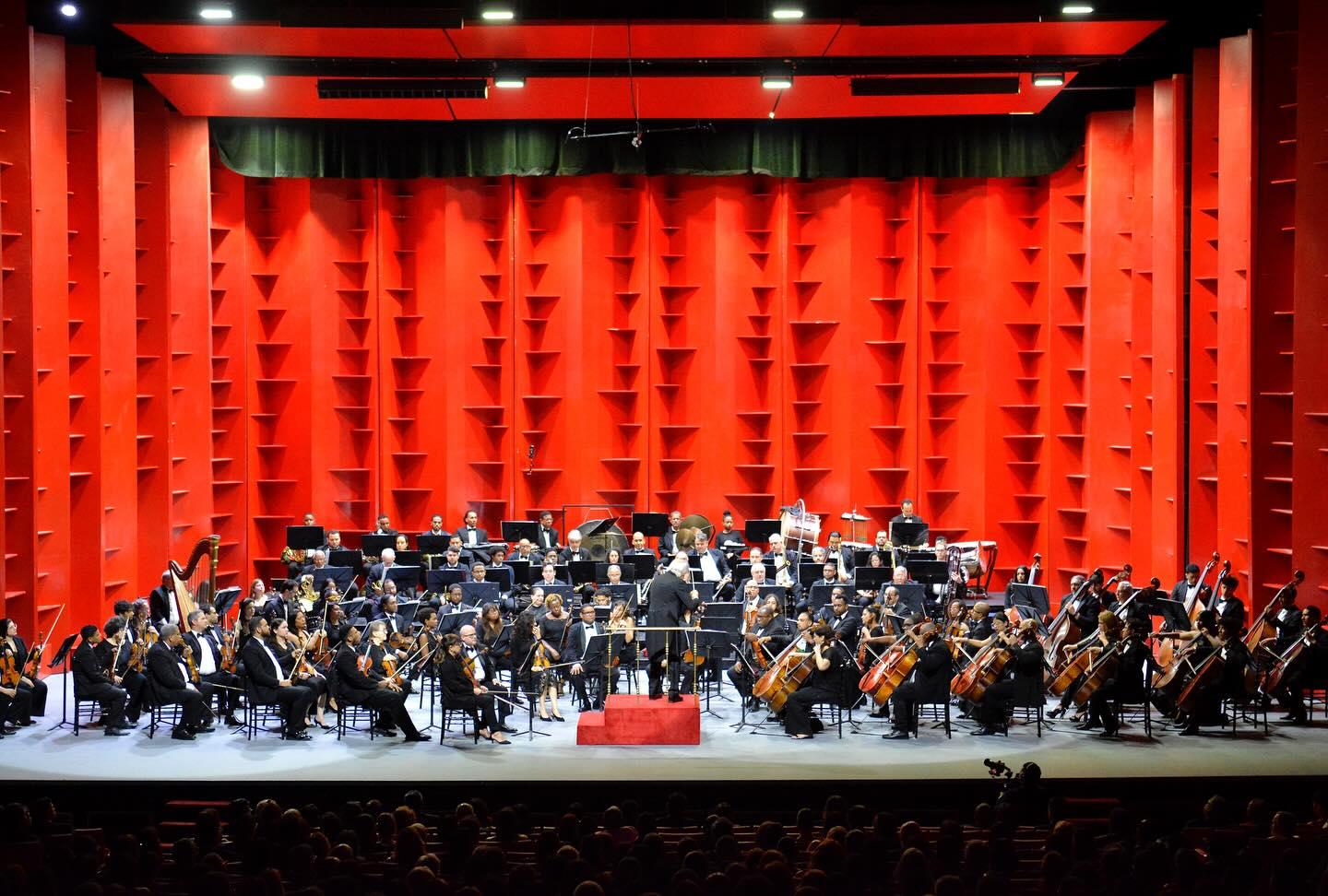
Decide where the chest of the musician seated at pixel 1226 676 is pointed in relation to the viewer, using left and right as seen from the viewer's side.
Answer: facing to the left of the viewer

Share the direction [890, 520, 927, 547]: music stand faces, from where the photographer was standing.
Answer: facing away from the viewer

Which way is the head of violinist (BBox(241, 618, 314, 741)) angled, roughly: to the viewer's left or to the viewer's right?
to the viewer's right

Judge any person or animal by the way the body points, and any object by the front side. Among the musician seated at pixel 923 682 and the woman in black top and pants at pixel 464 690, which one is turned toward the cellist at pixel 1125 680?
the woman in black top and pants

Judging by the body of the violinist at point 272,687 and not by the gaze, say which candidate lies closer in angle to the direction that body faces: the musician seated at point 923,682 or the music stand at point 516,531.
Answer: the musician seated

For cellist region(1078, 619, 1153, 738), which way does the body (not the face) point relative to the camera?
to the viewer's left

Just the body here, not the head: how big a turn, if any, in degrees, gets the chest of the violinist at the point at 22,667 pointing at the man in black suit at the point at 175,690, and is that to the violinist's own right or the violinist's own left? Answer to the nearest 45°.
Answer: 0° — they already face them

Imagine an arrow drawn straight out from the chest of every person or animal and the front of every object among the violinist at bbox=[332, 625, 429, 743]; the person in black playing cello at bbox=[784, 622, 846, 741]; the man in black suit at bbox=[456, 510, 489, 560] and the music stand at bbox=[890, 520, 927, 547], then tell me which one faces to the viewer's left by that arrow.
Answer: the person in black playing cello

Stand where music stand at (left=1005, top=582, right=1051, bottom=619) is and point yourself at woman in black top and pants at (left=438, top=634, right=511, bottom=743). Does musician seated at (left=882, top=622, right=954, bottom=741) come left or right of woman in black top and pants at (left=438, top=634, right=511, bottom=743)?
left

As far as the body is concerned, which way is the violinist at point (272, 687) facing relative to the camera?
to the viewer's right

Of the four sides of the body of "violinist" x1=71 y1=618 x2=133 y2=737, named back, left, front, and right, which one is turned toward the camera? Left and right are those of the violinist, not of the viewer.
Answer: right

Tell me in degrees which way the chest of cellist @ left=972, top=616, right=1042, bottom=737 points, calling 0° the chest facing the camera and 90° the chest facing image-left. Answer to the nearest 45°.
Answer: approximately 90°

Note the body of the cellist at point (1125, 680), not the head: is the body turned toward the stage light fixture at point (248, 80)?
yes

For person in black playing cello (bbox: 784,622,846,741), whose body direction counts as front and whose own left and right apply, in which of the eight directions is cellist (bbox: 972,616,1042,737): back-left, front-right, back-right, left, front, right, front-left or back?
back
